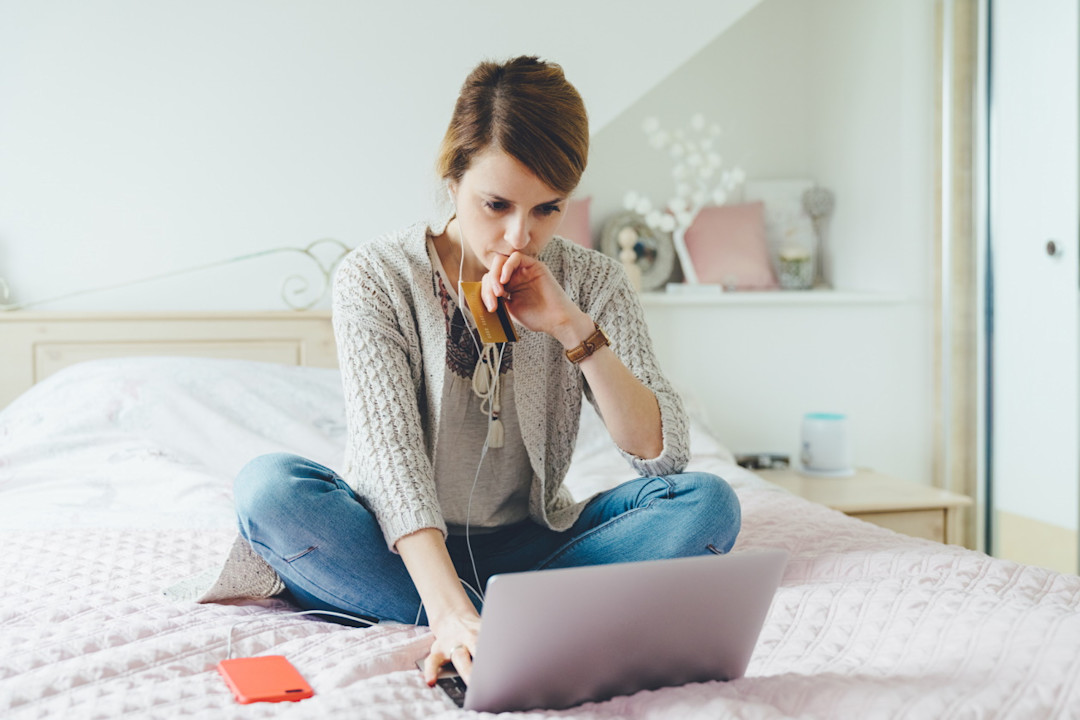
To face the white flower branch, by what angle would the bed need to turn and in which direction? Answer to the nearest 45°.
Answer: approximately 180°

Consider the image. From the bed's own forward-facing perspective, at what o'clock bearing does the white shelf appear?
The white shelf is roughly at 7 o'clock from the bed.

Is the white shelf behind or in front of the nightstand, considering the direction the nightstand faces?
behind

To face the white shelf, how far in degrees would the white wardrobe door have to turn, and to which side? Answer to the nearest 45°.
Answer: approximately 45° to its right

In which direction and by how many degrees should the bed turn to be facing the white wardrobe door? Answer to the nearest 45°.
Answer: approximately 135° to its left

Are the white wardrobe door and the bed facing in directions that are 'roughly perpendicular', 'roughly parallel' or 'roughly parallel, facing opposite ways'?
roughly perpendicular

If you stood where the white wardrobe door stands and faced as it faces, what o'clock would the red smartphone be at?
The red smartphone is roughly at 11 o'clock from the white wardrobe door.

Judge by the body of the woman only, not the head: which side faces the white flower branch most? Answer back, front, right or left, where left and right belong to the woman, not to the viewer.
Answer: back

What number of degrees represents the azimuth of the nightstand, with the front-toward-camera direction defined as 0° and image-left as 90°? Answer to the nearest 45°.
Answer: approximately 0°

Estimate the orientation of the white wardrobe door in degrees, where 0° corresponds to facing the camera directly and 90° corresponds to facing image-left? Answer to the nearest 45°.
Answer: approximately 45°

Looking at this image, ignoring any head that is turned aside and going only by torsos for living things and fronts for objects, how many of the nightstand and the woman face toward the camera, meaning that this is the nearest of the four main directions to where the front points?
2
